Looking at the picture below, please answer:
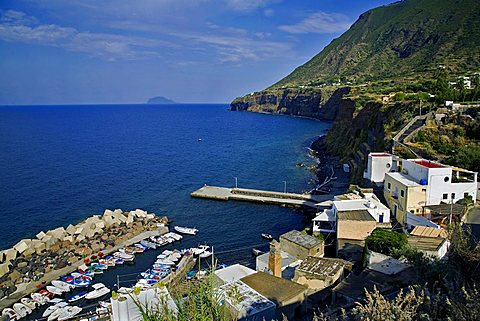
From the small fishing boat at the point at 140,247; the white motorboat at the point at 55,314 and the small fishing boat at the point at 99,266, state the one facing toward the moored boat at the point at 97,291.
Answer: the white motorboat

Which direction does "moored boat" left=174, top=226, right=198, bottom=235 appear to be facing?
to the viewer's left

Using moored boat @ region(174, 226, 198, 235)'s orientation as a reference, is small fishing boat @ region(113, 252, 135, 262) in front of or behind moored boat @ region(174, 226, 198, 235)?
in front

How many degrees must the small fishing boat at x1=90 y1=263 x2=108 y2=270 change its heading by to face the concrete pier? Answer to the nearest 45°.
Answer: approximately 45° to its left

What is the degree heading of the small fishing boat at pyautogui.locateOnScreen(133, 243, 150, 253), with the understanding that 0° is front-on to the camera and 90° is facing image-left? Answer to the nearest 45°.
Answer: approximately 270°

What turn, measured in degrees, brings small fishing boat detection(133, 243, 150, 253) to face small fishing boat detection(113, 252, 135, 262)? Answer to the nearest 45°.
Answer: approximately 135° to its right

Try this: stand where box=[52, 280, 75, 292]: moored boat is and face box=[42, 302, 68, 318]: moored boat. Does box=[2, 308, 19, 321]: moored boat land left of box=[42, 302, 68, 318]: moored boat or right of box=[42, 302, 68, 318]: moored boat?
right

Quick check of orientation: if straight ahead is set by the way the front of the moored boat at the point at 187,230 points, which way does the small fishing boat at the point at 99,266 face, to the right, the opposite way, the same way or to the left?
the opposite way

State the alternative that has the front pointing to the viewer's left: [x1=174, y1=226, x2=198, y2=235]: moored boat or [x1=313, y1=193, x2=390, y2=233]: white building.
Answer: the moored boat

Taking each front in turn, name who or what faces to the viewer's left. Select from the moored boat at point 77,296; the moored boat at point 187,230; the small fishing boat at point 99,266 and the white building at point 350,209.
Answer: the moored boat at point 187,230
